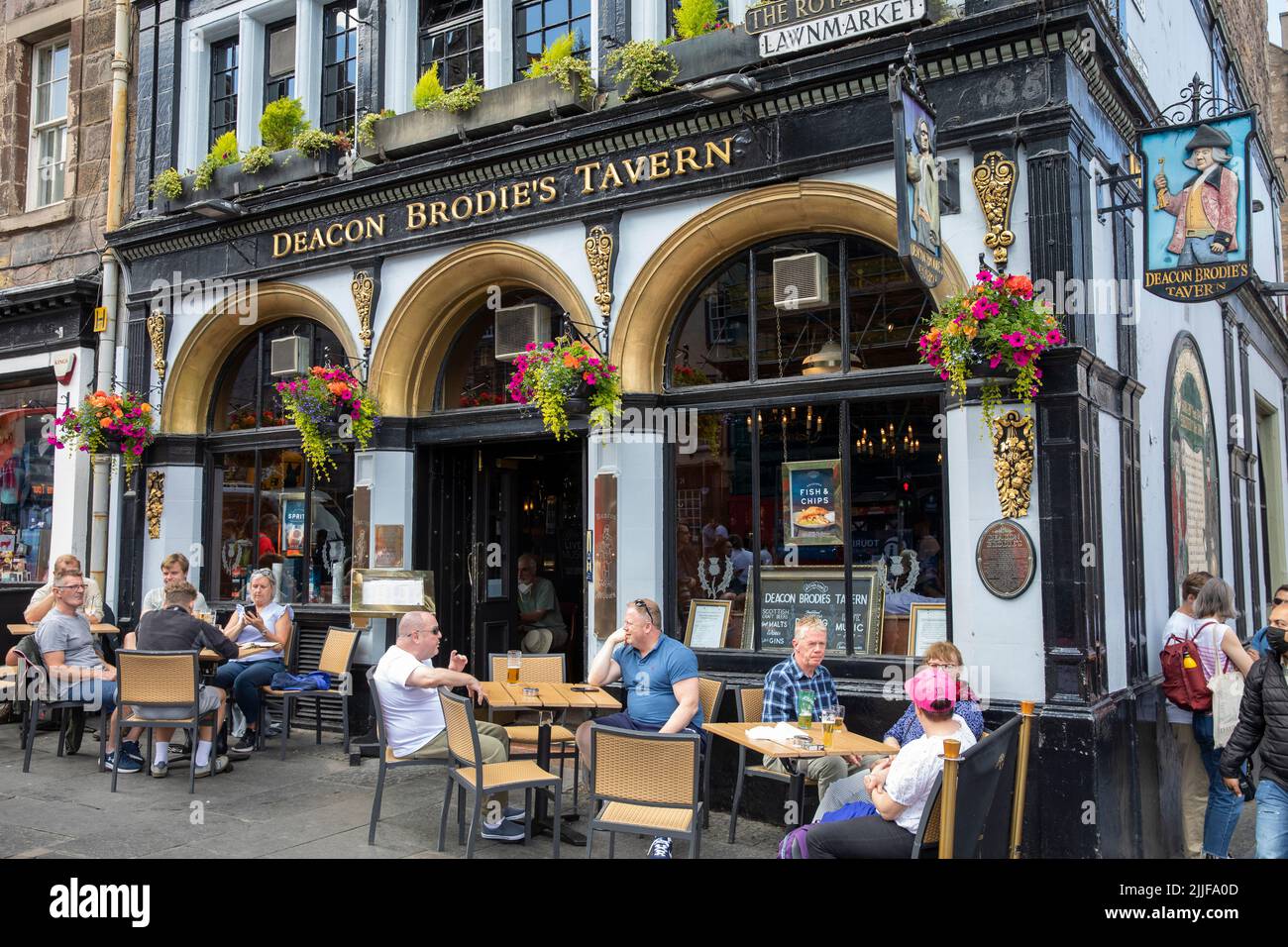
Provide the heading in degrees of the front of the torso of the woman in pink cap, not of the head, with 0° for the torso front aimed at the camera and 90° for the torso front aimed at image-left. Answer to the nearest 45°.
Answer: approximately 90°

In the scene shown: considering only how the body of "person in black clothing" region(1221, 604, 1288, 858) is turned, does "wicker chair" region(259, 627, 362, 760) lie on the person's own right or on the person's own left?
on the person's own right

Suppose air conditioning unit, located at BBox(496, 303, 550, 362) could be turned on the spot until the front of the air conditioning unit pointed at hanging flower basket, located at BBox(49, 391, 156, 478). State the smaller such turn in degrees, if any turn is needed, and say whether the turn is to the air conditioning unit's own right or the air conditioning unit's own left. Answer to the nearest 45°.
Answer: approximately 90° to the air conditioning unit's own right

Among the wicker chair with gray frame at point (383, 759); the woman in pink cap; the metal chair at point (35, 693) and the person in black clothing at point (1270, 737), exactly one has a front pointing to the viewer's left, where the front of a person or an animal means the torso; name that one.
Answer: the woman in pink cap

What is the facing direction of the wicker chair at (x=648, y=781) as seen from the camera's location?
facing away from the viewer

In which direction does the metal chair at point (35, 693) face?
to the viewer's right

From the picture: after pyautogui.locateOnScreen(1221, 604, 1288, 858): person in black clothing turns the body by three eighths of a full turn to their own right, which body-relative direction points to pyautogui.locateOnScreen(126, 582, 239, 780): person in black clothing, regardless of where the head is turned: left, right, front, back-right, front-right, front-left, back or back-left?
front-left

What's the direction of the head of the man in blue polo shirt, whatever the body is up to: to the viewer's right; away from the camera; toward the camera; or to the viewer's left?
to the viewer's left

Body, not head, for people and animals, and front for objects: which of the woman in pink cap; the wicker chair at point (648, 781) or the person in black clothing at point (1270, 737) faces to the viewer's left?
the woman in pink cap

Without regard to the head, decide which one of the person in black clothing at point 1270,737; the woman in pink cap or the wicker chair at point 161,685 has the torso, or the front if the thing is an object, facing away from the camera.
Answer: the wicker chair

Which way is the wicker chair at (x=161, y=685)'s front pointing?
away from the camera

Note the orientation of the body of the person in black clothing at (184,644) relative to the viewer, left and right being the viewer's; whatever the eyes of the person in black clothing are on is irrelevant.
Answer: facing away from the viewer

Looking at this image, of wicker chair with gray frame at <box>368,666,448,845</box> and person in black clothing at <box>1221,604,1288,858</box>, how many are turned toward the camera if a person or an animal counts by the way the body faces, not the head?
1

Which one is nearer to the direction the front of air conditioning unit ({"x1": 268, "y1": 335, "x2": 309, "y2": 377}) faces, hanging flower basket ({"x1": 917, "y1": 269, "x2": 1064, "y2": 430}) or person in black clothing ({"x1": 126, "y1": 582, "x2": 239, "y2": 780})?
the person in black clothing

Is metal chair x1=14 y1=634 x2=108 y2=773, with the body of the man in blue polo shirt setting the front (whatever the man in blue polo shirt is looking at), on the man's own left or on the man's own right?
on the man's own right
